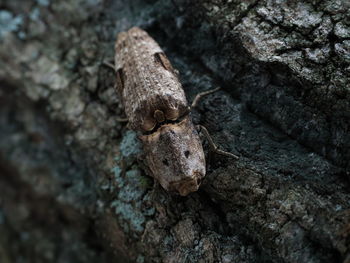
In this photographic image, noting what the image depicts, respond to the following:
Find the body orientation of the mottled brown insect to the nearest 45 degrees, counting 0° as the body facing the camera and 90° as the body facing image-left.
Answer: approximately 0°
